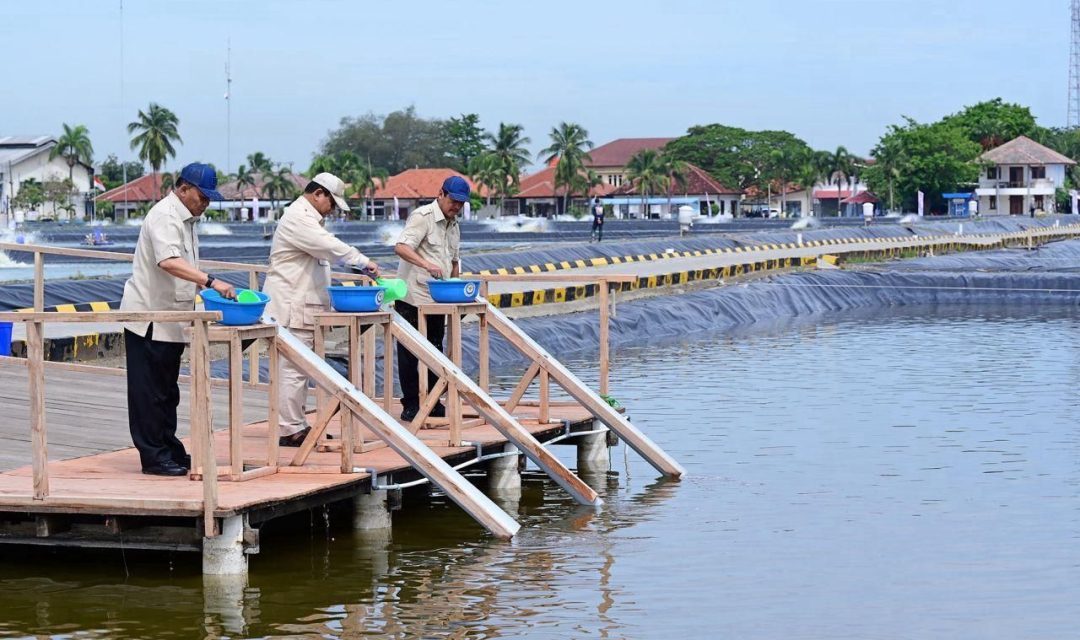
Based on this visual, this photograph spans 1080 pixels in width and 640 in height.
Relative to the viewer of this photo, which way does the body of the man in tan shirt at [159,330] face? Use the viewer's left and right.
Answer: facing to the right of the viewer

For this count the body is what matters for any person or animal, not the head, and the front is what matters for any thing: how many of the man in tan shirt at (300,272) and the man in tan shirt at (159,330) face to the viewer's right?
2

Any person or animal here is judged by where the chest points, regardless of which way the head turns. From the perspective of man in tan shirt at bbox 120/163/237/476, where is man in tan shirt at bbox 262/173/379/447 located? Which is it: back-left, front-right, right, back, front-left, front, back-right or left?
front-left

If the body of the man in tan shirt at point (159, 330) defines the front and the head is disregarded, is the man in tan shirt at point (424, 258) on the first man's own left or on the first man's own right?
on the first man's own left

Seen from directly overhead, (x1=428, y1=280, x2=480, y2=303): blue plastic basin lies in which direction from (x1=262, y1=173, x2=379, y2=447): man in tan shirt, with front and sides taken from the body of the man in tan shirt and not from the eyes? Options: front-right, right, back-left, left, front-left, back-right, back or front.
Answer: front-left

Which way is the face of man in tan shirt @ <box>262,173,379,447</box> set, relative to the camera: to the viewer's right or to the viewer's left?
to the viewer's right

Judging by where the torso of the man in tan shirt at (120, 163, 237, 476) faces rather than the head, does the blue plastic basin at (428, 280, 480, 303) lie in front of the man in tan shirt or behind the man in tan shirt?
in front

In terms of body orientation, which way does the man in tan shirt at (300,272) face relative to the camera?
to the viewer's right

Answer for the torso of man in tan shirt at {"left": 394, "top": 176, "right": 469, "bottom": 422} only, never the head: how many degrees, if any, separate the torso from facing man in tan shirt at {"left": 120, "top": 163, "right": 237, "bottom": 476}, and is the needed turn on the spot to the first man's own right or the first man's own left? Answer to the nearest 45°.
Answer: approximately 90° to the first man's own right
